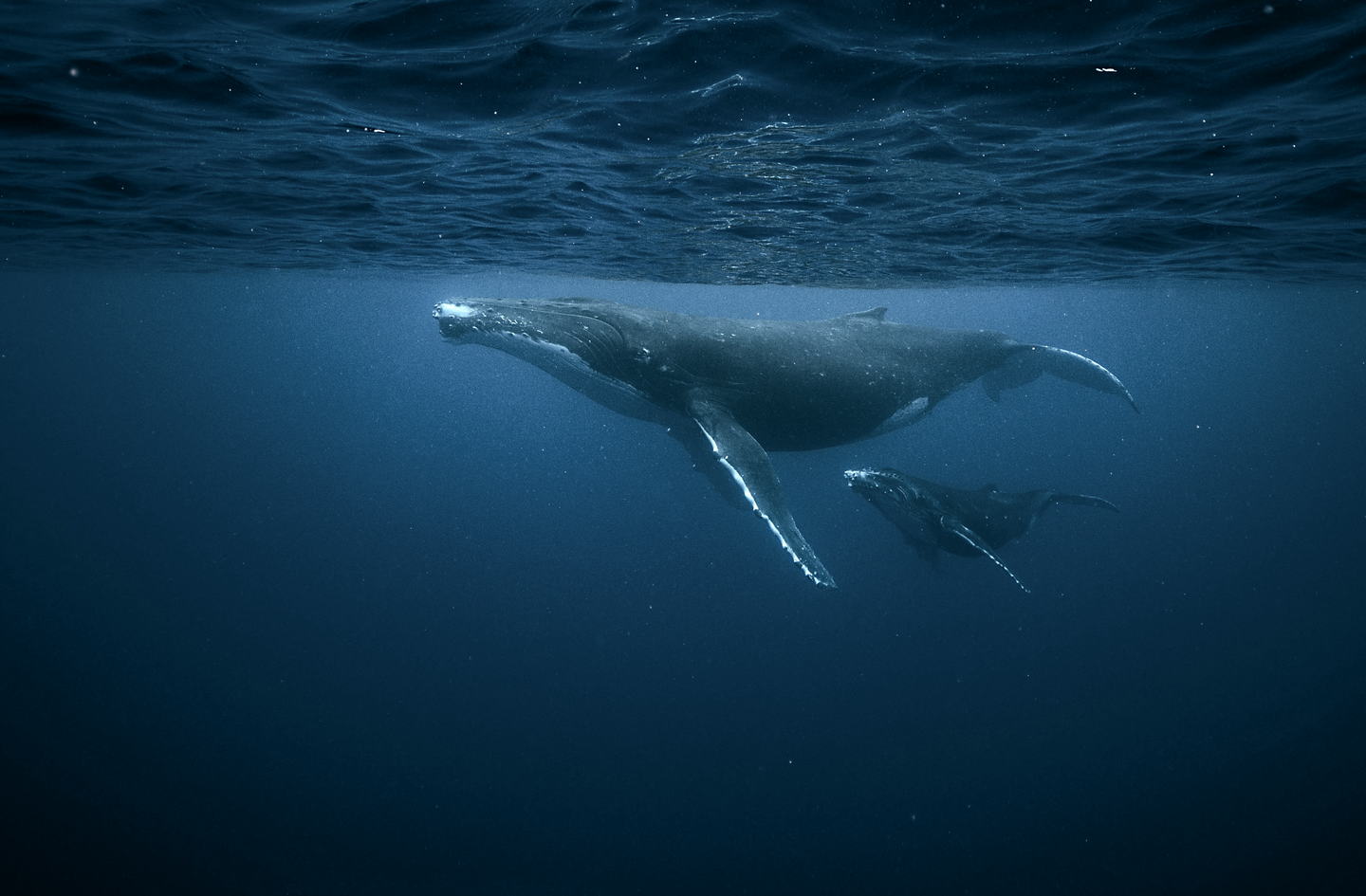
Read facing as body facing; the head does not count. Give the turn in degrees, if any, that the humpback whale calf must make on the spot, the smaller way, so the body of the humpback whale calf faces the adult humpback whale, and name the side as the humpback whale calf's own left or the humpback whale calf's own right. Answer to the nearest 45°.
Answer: approximately 45° to the humpback whale calf's own left

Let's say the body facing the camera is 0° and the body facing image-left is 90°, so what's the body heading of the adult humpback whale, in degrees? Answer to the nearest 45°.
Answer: approximately 90°

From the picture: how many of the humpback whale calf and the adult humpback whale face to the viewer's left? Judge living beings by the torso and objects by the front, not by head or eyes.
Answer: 2

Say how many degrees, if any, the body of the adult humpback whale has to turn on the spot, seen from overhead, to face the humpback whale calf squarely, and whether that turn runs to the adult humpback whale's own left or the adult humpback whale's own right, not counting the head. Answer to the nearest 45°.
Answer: approximately 135° to the adult humpback whale's own right

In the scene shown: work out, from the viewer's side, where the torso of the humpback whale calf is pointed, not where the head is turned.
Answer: to the viewer's left
